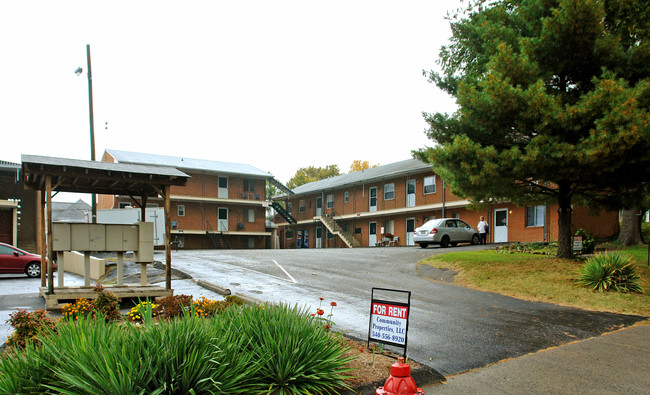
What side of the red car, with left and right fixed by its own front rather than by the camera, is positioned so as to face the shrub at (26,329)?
right

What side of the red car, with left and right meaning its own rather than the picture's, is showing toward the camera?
right

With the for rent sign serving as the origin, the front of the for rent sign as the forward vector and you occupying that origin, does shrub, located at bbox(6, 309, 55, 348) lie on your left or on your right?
on your right

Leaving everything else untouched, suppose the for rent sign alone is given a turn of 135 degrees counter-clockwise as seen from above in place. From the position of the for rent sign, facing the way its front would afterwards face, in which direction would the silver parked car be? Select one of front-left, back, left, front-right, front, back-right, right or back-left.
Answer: front-left

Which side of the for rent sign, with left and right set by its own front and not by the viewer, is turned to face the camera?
front

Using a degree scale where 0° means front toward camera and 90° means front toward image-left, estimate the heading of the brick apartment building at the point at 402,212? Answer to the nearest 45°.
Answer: approximately 45°

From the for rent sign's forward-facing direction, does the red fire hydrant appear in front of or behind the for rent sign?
in front
